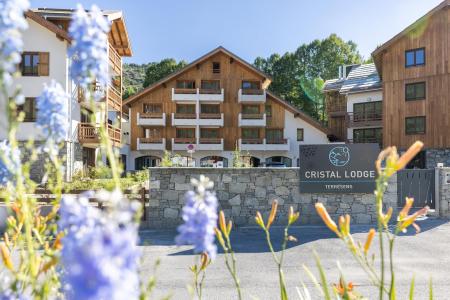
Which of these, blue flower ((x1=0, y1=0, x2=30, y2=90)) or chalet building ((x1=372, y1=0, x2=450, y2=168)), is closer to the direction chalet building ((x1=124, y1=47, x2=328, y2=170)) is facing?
the blue flower

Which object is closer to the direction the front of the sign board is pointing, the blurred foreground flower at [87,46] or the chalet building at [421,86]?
the blurred foreground flower

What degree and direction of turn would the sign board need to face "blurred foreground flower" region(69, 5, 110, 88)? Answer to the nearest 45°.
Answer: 0° — it already faces it

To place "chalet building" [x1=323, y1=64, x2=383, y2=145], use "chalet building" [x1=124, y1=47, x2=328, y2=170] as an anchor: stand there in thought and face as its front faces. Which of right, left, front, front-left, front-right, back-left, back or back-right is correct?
left

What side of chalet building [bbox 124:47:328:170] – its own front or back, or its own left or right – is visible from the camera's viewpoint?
front

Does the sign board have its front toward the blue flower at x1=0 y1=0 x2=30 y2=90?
yes

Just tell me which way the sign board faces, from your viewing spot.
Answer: facing the viewer

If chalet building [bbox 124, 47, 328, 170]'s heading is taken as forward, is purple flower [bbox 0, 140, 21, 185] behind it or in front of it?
in front

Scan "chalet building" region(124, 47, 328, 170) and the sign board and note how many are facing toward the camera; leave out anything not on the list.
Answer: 2

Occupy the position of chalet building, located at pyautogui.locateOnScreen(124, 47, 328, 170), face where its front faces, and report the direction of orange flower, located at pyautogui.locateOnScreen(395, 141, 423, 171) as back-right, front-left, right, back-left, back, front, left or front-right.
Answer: front

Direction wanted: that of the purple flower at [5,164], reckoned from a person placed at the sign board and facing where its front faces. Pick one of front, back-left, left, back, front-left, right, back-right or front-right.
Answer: front

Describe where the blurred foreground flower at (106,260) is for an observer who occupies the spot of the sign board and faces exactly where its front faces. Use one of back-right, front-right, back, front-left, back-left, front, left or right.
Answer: front
